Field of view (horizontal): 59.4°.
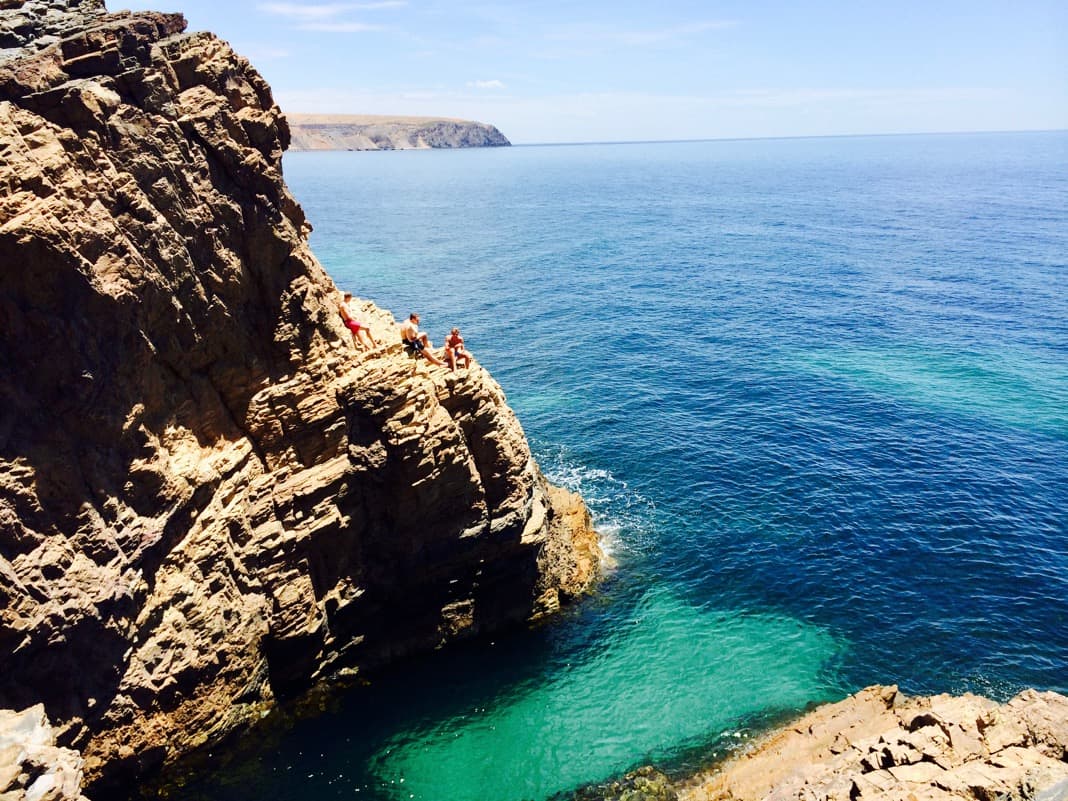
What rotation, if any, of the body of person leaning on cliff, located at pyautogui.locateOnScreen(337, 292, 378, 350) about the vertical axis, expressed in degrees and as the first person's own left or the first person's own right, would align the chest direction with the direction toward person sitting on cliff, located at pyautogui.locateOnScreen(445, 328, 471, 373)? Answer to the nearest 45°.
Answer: approximately 45° to the first person's own left

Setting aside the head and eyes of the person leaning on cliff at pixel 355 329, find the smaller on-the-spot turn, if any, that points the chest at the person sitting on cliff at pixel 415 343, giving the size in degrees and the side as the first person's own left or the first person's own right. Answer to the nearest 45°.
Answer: approximately 45° to the first person's own left

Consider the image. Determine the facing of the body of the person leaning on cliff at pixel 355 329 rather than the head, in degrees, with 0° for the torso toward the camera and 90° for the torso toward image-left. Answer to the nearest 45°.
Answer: approximately 315°

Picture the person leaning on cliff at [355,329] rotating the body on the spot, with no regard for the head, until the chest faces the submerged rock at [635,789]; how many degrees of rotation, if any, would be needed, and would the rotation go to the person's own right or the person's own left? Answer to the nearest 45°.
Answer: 0° — they already face it
